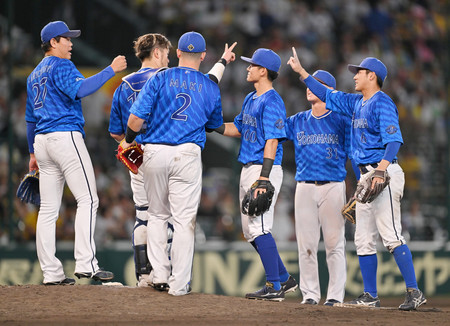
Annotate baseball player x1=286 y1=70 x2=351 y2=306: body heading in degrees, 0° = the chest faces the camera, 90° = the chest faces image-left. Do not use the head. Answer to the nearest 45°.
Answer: approximately 0°

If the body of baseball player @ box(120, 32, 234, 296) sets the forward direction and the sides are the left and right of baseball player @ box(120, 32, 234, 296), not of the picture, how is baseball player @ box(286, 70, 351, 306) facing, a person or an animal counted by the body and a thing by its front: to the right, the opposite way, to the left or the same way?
the opposite way

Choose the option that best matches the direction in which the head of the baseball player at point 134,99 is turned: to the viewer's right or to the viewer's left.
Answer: to the viewer's right

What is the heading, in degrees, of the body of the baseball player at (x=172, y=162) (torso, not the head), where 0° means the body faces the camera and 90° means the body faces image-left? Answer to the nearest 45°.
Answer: approximately 180°

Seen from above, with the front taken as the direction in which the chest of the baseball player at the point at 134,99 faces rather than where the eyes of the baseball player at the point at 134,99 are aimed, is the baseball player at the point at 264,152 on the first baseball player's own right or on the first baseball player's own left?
on the first baseball player's own right

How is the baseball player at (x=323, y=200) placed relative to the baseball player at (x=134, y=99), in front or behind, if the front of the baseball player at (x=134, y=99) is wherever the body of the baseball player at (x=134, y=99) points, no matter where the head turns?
in front

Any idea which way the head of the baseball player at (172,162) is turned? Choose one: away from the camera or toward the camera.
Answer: away from the camera

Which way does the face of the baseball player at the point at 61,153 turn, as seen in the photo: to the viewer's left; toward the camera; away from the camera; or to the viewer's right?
to the viewer's right

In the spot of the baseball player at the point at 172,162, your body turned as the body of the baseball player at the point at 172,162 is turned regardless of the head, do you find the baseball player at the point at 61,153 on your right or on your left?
on your left

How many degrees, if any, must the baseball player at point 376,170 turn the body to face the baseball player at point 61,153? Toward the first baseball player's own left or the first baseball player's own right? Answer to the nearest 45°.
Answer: approximately 45° to the first baseball player's own right

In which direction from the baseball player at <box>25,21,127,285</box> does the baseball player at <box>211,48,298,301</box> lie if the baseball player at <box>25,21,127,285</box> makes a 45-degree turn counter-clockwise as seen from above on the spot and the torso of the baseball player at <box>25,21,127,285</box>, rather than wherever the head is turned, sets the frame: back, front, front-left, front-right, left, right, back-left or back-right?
right

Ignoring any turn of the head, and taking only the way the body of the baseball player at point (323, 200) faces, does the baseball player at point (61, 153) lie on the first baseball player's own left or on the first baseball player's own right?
on the first baseball player's own right

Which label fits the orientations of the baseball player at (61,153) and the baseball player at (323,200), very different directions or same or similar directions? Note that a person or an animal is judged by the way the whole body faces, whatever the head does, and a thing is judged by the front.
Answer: very different directions

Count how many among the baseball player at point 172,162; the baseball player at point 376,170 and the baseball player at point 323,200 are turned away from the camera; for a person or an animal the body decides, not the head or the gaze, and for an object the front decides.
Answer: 1

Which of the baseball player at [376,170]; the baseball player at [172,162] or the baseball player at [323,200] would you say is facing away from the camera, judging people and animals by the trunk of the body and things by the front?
the baseball player at [172,162]

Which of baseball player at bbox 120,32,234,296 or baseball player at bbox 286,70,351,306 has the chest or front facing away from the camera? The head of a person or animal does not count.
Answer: baseball player at bbox 120,32,234,296

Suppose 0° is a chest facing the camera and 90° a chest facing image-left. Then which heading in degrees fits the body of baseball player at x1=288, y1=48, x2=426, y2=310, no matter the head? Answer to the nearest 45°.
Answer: approximately 45°

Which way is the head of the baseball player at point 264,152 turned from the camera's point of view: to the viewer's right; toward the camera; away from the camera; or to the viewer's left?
to the viewer's left

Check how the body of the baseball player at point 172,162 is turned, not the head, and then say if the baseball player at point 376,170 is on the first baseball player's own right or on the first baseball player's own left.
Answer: on the first baseball player's own right
